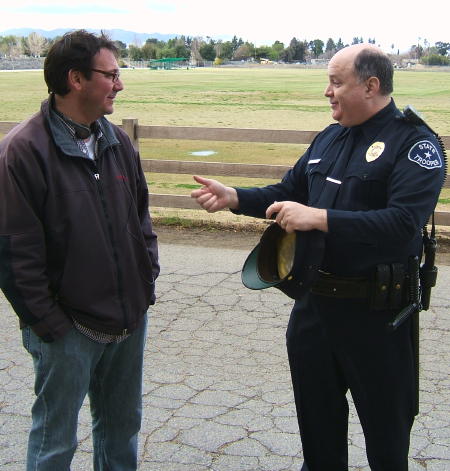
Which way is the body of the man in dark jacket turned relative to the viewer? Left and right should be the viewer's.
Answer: facing the viewer and to the right of the viewer

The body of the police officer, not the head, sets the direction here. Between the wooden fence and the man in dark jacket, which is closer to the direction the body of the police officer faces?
the man in dark jacket

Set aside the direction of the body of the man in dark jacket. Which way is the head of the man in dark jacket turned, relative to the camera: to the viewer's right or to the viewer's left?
to the viewer's right

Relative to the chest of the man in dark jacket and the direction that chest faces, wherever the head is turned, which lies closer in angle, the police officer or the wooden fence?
the police officer

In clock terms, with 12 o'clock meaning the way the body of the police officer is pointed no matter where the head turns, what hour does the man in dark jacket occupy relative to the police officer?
The man in dark jacket is roughly at 1 o'clock from the police officer.

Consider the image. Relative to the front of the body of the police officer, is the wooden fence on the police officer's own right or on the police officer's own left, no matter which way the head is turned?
on the police officer's own right

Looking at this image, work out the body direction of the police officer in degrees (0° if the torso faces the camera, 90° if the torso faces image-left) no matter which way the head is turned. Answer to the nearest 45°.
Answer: approximately 45°

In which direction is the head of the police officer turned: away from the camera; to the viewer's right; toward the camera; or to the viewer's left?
to the viewer's left

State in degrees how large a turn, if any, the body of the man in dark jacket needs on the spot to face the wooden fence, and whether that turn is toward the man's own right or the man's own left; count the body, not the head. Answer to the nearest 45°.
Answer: approximately 135° to the man's own left

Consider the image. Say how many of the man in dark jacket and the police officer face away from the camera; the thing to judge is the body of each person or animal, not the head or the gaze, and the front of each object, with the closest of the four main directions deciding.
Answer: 0
